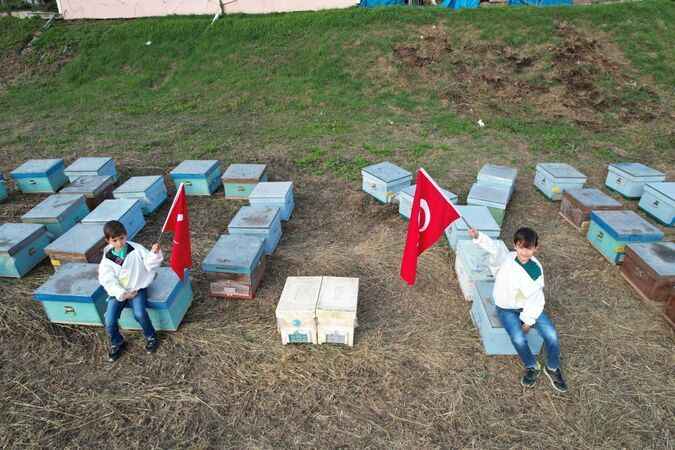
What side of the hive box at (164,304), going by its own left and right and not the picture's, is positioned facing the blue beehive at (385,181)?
left

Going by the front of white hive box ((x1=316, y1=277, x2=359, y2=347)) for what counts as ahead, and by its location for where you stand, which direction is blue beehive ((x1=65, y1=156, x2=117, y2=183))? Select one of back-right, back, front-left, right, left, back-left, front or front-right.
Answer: back-right

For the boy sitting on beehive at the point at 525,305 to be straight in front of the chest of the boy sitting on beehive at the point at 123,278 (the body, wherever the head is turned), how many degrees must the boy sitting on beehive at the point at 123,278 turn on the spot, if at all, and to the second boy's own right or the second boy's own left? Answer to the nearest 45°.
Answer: approximately 45° to the second boy's own left

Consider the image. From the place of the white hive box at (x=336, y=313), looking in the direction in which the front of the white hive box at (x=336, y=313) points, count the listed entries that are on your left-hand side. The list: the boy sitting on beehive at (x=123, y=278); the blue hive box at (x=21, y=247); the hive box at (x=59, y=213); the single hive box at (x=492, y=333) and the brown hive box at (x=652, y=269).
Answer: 2

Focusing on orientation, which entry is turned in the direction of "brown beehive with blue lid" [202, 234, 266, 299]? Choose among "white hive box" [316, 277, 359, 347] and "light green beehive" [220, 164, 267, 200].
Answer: "light green beehive" [220, 164, 267, 200]

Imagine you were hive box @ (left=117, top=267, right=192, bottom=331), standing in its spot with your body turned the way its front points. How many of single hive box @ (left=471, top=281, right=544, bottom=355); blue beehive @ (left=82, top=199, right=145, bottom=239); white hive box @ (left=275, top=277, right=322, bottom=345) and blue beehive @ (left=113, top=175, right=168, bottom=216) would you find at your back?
2

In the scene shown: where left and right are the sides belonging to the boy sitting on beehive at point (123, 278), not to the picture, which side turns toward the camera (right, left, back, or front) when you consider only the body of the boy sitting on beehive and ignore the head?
front

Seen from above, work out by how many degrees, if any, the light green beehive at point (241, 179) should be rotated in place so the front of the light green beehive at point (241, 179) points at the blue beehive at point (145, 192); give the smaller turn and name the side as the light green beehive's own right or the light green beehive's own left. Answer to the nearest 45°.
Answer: approximately 90° to the light green beehive's own right

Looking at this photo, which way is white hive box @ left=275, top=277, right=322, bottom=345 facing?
toward the camera

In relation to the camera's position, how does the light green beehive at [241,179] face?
facing the viewer

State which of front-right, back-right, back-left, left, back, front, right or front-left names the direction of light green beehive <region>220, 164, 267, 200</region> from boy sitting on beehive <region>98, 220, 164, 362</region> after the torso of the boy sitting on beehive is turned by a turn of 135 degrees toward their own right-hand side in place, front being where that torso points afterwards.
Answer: right

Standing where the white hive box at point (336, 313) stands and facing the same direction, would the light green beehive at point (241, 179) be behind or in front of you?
behind

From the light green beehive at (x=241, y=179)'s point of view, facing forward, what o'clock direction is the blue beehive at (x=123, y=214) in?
the blue beehive at (x=123, y=214) is roughly at 2 o'clock from the light green beehive at (x=241, y=179).

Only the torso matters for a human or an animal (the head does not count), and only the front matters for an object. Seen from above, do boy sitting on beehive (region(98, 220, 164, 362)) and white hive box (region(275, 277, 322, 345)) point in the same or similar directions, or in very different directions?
same or similar directions

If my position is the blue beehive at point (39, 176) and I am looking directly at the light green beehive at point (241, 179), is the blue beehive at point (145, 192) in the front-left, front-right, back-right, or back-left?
front-right

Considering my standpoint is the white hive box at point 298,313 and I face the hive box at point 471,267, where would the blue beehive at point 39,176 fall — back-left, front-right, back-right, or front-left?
back-left
